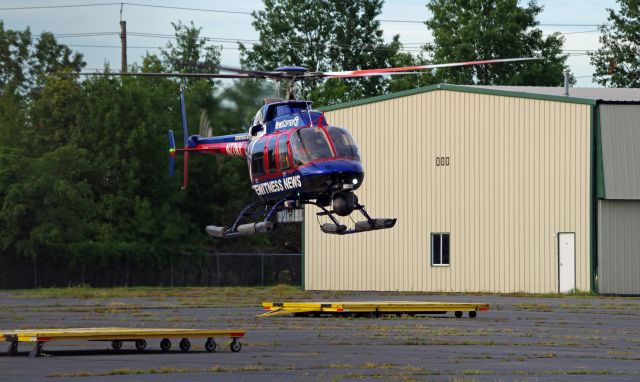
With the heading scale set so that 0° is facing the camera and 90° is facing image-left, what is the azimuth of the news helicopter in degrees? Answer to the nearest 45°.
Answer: approximately 315°

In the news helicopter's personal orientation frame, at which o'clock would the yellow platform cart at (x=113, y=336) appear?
The yellow platform cart is roughly at 2 o'clock from the news helicopter.
